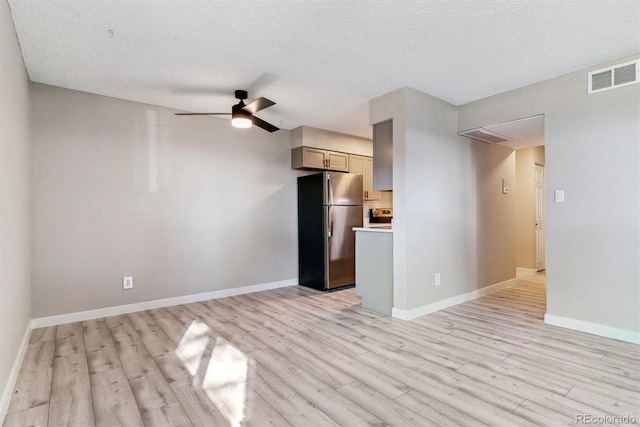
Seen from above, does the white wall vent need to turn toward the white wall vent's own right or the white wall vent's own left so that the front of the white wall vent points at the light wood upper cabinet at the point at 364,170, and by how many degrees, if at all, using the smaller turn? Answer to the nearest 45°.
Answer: approximately 45° to the white wall vent's own right

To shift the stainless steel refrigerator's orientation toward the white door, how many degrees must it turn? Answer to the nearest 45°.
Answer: approximately 45° to its left

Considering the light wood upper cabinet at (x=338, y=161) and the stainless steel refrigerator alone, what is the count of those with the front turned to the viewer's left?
0

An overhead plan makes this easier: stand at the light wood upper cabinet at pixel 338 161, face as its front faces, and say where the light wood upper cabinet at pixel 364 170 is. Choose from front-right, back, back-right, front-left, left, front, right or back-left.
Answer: left

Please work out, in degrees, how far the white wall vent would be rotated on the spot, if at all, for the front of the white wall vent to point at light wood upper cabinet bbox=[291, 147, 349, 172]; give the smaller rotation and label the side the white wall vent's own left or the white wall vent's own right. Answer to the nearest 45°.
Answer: approximately 45° to the white wall vent's own right

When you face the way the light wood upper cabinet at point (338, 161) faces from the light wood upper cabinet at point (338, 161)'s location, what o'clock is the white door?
The white door is roughly at 10 o'clock from the light wood upper cabinet.

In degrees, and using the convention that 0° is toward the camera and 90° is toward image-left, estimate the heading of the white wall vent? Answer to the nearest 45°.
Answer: approximately 45°

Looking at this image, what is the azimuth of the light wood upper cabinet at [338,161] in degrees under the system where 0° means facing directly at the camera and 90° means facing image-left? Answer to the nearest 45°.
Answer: approximately 315°

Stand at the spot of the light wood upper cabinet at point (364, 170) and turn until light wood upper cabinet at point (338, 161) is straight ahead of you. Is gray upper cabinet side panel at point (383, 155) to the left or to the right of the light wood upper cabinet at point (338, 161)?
left

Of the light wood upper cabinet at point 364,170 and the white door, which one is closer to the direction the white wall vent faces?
the light wood upper cabinet

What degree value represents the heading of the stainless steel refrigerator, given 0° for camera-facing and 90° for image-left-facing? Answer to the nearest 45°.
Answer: approximately 315°

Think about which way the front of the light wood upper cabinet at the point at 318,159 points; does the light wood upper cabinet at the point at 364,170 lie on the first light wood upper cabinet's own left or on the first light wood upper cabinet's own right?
on the first light wood upper cabinet's own left

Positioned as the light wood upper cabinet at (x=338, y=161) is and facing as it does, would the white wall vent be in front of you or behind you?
in front
